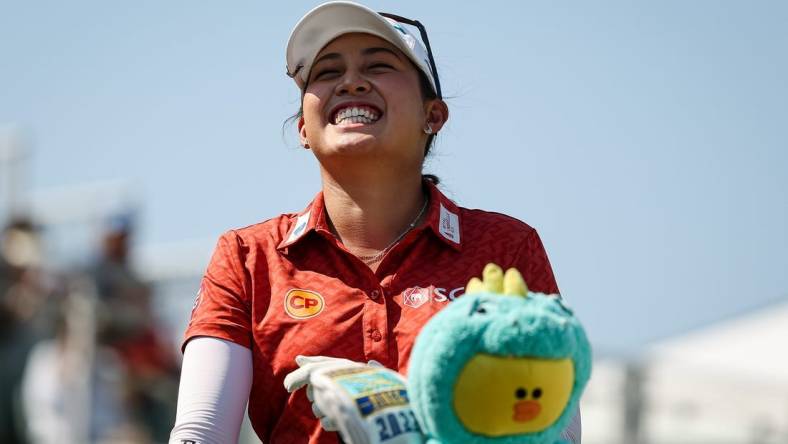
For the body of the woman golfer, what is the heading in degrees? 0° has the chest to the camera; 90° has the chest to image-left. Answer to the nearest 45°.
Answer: approximately 0°

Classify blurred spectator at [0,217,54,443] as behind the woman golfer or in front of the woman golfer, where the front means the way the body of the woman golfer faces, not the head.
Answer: behind

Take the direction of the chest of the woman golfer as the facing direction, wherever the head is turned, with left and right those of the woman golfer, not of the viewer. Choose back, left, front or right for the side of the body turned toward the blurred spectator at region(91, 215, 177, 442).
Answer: back

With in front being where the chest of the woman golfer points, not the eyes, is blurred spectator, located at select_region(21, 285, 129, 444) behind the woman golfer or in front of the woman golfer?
behind
